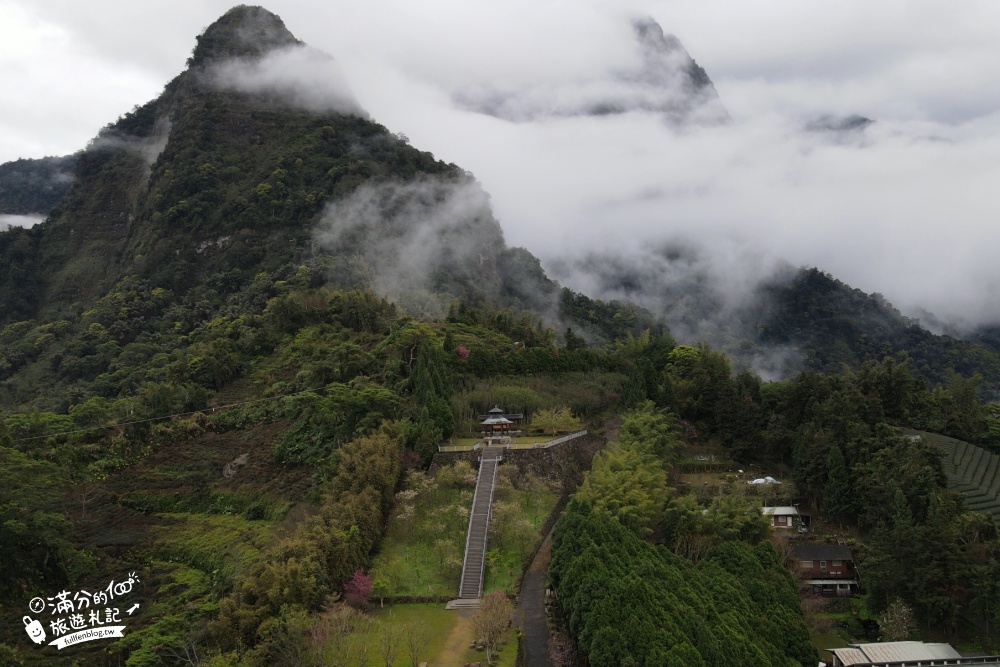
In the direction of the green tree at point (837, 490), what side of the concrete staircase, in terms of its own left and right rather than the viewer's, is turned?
left

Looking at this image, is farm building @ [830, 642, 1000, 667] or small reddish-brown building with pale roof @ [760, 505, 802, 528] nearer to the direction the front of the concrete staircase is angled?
the farm building

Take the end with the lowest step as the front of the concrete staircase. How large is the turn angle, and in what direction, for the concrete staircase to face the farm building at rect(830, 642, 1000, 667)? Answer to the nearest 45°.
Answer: approximately 45° to its left

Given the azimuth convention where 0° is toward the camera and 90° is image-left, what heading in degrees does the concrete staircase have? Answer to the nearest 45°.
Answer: approximately 0°
